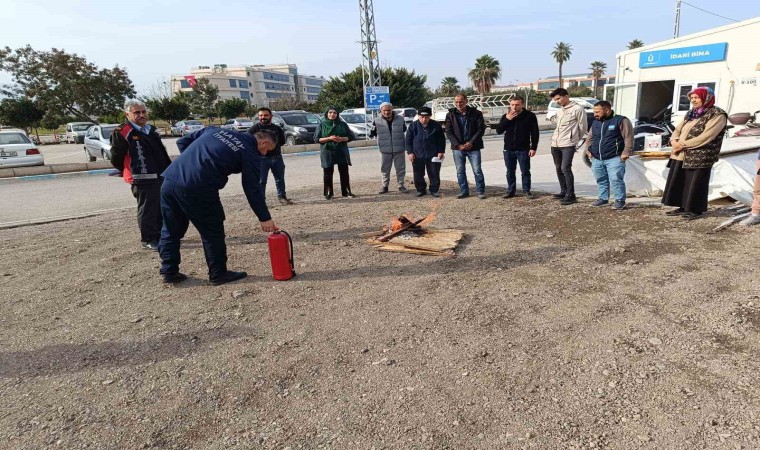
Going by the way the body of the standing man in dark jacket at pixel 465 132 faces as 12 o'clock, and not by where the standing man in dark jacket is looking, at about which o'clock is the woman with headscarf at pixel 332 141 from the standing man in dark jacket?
The woman with headscarf is roughly at 3 o'clock from the standing man in dark jacket.

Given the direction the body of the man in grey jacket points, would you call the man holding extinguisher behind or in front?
in front

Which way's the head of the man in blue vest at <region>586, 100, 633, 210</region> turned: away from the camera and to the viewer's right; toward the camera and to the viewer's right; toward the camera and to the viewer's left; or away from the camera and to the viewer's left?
toward the camera and to the viewer's left

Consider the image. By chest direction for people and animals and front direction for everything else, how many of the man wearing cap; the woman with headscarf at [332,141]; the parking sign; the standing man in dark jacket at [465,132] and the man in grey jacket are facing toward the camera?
5

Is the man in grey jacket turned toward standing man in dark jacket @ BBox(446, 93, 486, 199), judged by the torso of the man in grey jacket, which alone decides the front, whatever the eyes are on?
no

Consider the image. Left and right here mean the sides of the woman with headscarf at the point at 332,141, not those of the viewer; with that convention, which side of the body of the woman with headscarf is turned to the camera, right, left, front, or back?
front

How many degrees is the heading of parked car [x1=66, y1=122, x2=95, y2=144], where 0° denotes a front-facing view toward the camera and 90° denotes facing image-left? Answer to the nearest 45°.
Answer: approximately 45°

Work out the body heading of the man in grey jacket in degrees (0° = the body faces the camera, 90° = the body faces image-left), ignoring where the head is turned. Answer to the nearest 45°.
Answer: approximately 0°

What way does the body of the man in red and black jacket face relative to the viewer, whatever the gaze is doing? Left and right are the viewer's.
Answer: facing the viewer and to the right of the viewer

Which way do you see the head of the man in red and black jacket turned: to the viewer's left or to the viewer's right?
to the viewer's right

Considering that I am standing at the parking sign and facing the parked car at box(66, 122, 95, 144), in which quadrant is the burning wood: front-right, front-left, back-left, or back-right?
back-left

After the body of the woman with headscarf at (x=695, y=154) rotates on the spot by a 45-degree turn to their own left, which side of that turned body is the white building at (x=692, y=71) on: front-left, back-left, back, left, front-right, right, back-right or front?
back

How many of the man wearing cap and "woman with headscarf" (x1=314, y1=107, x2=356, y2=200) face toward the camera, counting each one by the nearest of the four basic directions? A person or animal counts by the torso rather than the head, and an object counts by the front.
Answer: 2

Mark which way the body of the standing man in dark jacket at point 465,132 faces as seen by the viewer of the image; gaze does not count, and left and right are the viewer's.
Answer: facing the viewer

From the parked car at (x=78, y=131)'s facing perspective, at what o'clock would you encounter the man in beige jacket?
The man in beige jacket is roughly at 10 o'clock from the parked car.

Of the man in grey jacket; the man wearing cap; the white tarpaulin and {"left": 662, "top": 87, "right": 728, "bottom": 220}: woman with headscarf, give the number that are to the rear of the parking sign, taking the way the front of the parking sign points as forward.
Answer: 0

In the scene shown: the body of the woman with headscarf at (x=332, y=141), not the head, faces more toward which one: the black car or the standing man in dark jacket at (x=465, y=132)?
the standing man in dark jacket

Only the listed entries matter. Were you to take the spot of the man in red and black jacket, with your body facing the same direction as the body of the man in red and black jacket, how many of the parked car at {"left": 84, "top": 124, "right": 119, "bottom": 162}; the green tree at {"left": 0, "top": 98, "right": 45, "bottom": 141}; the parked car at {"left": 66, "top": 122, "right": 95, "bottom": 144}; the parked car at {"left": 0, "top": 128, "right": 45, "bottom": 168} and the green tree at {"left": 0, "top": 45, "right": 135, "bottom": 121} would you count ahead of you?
0

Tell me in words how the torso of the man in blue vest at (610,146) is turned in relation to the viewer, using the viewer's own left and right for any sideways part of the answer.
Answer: facing the viewer and to the left of the viewer

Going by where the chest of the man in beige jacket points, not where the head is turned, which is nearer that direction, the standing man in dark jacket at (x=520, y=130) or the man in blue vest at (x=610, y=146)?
the standing man in dark jacket

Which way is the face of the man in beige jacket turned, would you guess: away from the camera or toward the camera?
toward the camera

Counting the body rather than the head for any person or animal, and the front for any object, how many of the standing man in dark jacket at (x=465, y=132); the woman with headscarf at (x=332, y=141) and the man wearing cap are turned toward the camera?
3
